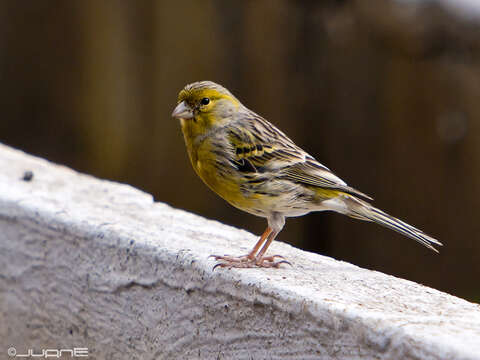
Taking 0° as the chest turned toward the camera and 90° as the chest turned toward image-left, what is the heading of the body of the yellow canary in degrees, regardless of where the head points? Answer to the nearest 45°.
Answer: approximately 90°
